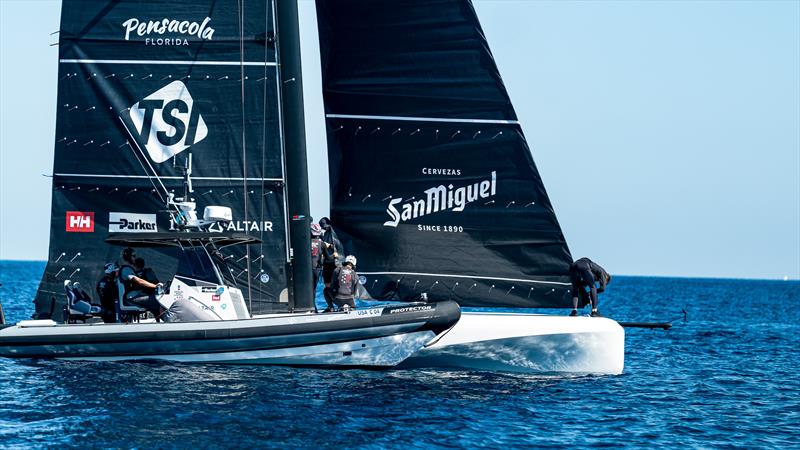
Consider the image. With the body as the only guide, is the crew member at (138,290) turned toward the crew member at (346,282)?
yes

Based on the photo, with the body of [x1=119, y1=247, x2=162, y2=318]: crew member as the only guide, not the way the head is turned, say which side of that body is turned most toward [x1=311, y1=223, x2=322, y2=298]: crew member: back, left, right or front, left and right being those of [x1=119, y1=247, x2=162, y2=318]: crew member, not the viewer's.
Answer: front

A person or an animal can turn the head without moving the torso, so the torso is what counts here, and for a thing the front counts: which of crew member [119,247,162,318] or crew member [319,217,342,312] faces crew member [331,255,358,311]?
crew member [119,247,162,318]

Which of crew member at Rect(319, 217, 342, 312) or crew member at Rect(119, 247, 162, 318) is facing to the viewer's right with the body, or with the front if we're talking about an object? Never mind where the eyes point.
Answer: crew member at Rect(119, 247, 162, 318)

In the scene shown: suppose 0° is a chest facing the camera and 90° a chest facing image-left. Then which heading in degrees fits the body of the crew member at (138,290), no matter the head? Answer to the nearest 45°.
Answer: approximately 270°

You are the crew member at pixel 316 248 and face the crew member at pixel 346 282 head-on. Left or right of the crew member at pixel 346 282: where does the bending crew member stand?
left

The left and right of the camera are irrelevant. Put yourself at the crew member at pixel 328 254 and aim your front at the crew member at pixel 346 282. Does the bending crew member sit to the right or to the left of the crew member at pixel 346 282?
left

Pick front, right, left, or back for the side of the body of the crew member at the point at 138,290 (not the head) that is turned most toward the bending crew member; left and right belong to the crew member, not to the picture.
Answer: front

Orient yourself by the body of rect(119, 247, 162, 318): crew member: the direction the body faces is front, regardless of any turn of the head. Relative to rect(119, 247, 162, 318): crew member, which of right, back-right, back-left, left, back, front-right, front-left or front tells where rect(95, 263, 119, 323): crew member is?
back-left

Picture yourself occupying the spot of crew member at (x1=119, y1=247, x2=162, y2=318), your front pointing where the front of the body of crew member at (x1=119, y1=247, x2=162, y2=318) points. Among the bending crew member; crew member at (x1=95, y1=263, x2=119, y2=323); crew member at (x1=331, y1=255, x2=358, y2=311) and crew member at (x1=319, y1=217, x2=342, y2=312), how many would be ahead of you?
3
